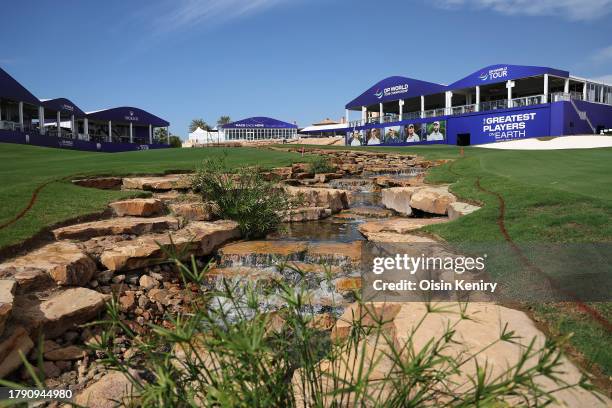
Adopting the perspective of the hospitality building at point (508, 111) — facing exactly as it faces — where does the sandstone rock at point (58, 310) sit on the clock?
The sandstone rock is roughly at 11 o'clock from the hospitality building.

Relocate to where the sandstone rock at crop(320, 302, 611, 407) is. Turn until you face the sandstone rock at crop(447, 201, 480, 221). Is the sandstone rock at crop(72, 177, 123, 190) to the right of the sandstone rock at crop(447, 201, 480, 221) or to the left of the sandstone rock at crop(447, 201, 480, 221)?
left

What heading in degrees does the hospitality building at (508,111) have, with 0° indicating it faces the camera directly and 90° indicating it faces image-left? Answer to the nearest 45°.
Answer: approximately 45°

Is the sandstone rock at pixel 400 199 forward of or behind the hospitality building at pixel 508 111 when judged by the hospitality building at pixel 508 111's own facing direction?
forward

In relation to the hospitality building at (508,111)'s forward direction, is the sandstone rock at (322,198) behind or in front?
in front

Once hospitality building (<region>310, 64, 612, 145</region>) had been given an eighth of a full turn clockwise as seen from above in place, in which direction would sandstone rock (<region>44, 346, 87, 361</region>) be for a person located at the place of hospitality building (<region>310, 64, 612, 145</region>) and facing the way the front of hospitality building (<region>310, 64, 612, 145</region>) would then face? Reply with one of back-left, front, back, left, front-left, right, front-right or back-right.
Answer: left

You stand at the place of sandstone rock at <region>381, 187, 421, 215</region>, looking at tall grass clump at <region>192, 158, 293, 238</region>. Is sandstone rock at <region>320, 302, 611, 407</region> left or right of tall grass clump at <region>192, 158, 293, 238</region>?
left

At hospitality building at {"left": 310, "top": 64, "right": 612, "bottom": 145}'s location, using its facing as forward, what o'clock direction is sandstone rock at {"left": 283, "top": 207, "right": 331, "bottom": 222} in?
The sandstone rock is roughly at 11 o'clock from the hospitality building.

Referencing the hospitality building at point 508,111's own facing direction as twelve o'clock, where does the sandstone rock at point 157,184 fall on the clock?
The sandstone rock is roughly at 11 o'clock from the hospitality building.

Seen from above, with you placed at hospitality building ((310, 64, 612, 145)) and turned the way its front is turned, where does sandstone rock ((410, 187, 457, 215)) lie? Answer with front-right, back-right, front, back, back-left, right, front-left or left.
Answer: front-left

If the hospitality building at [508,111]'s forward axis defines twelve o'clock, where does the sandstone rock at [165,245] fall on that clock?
The sandstone rock is roughly at 11 o'clock from the hospitality building.

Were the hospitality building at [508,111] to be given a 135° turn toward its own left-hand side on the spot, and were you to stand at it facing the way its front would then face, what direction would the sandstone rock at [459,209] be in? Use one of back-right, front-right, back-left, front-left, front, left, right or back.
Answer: right

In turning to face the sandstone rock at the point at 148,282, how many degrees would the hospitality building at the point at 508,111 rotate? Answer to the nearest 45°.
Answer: approximately 45° to its left

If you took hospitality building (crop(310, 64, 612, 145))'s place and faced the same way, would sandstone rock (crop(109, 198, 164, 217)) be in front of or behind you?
in front

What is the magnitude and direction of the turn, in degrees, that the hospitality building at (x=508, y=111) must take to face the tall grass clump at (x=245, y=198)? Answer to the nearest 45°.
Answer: approximately 45° to its left

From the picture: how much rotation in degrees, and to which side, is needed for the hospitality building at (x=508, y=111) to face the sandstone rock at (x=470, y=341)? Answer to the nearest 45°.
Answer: approximately 45° to its left
